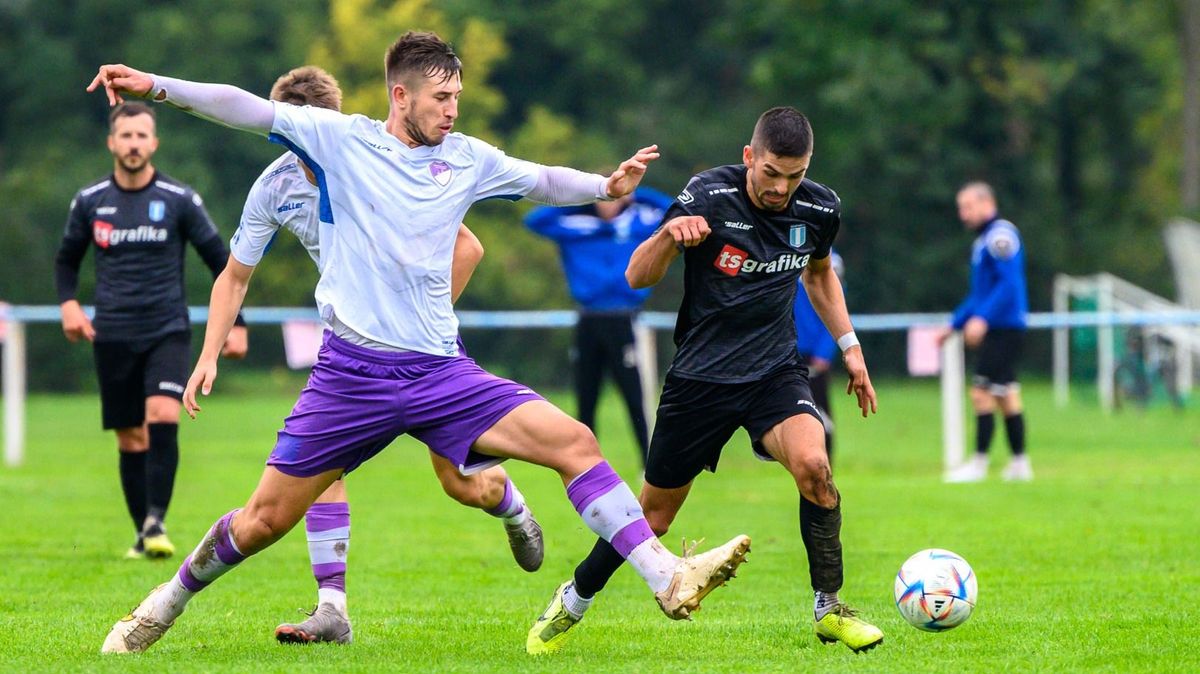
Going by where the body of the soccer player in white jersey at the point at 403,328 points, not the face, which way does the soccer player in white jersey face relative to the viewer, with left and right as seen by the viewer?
facing the viewer and to the right of the viewer

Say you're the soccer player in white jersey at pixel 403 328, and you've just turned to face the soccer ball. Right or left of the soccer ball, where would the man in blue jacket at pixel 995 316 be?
left

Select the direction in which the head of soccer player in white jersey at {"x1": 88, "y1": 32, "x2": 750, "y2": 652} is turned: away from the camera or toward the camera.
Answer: toward the camera

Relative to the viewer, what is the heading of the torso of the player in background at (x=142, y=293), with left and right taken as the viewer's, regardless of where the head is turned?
facing the viewer

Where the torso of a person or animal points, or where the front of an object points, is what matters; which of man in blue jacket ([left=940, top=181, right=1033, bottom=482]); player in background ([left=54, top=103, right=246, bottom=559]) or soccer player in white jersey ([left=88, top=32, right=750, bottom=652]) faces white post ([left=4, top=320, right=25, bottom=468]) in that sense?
the man in blue jacket

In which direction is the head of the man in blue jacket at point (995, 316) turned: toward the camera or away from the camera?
toward the camera

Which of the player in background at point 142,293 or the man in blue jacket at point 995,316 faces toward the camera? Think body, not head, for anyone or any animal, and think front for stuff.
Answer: the player in background

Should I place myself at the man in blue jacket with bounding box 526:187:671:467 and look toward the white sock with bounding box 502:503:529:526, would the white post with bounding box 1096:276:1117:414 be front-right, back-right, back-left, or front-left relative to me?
back-left

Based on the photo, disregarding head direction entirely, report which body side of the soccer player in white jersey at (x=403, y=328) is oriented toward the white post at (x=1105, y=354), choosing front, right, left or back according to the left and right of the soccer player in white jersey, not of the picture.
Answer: left

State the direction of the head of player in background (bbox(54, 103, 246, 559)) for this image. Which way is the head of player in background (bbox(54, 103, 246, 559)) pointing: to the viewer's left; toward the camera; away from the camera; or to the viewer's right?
toward the camera

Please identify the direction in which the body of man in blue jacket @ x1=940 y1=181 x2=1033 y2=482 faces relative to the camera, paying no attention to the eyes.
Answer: to the viewer's left
